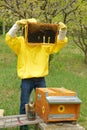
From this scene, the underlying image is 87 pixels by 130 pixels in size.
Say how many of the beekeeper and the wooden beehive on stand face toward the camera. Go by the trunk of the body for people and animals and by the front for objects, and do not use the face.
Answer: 2

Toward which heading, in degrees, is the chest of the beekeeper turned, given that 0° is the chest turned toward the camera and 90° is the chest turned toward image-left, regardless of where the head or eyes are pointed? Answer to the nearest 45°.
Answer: approximately 0°

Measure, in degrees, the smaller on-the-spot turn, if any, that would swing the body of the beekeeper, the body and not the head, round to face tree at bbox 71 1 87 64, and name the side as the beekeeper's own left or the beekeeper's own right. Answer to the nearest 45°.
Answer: approximately 180°

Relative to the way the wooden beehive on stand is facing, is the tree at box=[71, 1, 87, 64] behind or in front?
behind

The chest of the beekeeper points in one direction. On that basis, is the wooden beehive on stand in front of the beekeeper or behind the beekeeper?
in front

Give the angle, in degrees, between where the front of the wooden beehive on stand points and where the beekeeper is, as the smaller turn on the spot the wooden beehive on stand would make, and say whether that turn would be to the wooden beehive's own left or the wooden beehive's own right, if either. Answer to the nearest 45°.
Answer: approximately 135° to the wooden beehive's own right

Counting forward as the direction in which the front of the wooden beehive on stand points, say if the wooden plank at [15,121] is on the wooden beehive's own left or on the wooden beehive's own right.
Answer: on the wooden beehive's own right
